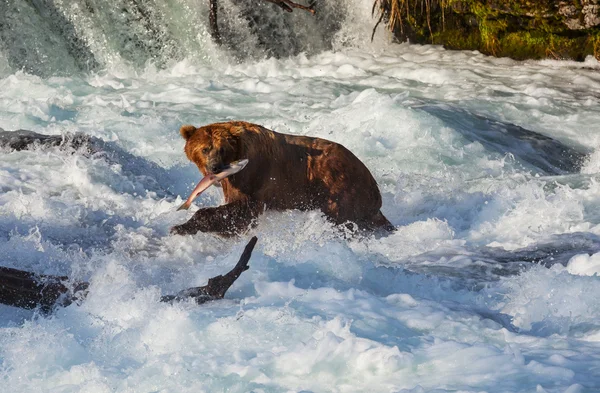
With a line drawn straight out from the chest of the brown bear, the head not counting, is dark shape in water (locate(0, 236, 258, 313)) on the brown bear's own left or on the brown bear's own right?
on the brown bear's own left

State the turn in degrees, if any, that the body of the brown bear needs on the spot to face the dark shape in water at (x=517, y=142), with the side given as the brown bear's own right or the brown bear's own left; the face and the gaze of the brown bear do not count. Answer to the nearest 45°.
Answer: approximately 135° to the brown bear's own right

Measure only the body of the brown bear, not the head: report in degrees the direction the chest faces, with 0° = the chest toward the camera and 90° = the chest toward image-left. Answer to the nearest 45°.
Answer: approximately 90°
